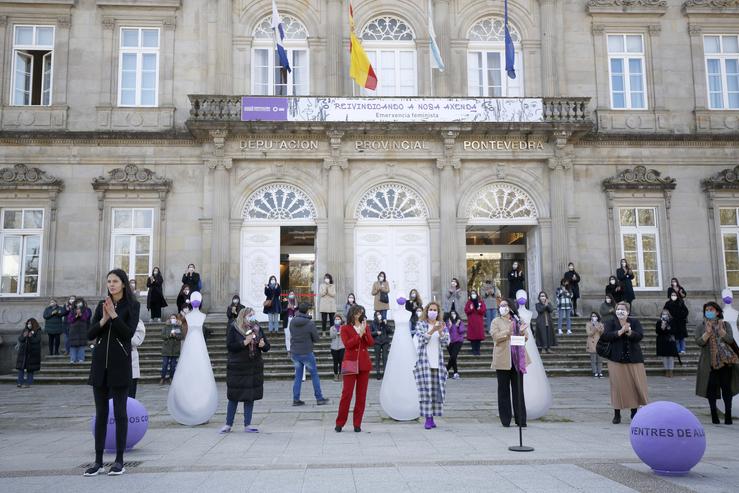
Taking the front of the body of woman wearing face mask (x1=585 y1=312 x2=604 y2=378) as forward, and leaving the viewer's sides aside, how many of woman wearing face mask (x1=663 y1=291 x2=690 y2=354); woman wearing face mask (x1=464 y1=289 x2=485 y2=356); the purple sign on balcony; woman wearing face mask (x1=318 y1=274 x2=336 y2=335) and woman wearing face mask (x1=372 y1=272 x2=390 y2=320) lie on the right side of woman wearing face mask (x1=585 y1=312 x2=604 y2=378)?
4

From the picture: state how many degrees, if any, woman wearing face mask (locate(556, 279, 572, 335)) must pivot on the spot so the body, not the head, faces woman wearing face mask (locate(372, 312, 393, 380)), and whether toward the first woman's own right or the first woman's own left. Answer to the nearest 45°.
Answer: approximately 45° to the first woman's own right

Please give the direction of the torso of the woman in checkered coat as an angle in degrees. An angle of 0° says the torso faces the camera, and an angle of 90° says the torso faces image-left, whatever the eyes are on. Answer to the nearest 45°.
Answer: approximately 0°

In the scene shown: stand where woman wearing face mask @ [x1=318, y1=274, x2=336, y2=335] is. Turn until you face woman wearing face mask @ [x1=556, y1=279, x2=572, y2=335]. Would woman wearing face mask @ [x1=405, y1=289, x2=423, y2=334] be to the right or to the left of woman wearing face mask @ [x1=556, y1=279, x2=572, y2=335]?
right

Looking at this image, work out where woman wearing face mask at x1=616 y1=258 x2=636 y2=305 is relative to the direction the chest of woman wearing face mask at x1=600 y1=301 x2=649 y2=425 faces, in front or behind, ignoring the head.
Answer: behind

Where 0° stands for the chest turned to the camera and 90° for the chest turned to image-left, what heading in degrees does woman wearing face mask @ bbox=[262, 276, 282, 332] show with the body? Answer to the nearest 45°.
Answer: approximately 0°

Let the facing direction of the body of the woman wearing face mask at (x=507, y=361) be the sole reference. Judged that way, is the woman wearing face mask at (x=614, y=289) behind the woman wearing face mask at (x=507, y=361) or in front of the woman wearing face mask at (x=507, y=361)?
behind

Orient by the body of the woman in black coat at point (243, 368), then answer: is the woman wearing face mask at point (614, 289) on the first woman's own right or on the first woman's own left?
on the first woman's own left
